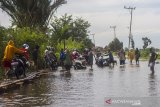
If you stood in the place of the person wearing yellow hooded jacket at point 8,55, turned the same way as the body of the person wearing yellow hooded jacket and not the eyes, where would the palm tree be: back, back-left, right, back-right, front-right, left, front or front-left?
left

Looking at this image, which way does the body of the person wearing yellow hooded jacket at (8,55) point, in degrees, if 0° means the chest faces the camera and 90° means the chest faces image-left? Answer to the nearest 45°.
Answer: approximately 270°
